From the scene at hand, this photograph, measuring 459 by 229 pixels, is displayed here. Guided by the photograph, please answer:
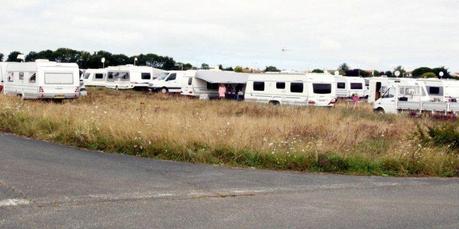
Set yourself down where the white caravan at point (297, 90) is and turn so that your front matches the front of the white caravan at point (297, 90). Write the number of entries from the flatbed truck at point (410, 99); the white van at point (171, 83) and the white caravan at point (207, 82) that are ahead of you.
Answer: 2

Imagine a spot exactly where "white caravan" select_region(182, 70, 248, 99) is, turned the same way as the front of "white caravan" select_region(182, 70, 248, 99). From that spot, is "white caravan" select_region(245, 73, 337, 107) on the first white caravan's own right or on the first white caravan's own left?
on the first white caravan's own left

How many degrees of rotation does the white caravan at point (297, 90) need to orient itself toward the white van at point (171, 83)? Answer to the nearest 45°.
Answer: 0° — it already faces it

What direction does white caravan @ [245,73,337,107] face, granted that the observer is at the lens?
facing away from the viewer and to the left of the viewer

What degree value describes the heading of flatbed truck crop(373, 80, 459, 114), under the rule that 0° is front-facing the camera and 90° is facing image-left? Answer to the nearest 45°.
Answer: approximately 90°

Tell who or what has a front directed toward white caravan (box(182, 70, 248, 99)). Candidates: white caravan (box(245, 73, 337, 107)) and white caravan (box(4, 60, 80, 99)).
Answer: white caravan (box(245, 73, 337, 107))

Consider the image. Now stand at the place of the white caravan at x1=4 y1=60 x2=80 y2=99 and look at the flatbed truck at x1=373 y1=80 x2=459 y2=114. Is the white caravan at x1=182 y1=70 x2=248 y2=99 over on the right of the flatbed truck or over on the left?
left
